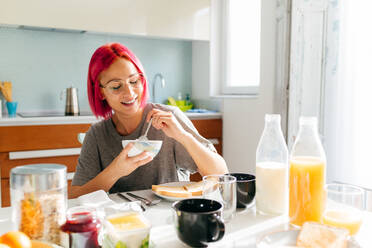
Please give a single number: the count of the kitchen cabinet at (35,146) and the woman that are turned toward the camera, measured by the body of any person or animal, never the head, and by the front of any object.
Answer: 2

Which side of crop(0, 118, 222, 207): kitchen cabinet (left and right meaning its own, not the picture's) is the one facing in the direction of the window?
left

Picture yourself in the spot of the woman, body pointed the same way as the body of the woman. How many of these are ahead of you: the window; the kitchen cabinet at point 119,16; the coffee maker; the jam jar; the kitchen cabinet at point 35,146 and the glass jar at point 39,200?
2

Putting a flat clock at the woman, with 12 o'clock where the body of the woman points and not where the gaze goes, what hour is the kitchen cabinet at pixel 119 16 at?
The kitchen cabinet is roughly at 6 o'clock from the woman.

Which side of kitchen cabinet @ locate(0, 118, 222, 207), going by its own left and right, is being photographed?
front

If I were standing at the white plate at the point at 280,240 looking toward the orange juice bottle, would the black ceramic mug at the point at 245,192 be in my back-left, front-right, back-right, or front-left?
front-left

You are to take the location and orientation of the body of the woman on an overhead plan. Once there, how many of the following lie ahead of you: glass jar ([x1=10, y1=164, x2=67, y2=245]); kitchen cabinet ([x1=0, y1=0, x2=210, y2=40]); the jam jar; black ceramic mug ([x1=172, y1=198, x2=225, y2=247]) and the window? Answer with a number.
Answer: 3

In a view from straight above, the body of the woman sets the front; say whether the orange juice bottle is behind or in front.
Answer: in front

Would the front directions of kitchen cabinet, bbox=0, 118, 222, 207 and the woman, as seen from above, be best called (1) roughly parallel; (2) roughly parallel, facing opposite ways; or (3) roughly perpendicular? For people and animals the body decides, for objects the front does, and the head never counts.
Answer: roughly parallel

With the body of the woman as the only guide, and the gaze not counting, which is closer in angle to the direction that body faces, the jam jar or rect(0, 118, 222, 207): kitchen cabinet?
the jam jar

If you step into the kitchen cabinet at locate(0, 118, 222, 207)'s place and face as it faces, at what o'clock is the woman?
The woman is roughly at 11 o'clock from the kitchen cabinet.

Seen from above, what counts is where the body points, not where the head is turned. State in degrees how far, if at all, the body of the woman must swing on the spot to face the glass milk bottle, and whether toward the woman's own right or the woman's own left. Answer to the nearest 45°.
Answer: approximately 45° to the woman's own left

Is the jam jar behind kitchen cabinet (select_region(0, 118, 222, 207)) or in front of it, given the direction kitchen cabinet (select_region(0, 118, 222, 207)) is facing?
in front

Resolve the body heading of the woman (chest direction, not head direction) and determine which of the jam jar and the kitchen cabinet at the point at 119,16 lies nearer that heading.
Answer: the jam jar

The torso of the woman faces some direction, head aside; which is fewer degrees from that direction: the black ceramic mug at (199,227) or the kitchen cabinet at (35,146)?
the black ceramic mug
